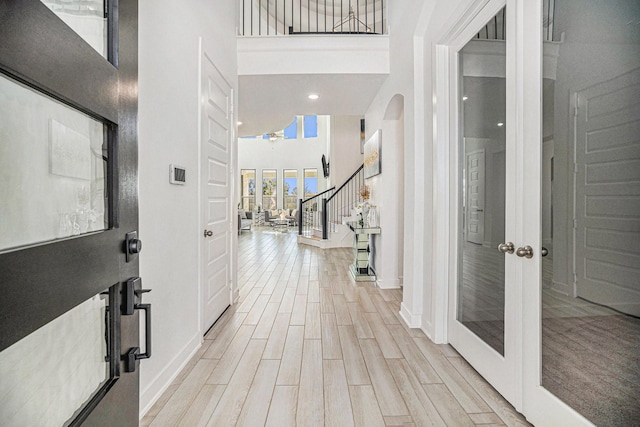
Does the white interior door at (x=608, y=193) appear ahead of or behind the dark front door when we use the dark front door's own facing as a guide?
ahead

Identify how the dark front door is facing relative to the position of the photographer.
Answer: facing the viewer and to the right of the viewer

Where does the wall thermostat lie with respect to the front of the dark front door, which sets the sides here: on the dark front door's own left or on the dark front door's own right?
on the dark front door's own left

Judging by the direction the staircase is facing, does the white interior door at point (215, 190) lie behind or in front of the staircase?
in front

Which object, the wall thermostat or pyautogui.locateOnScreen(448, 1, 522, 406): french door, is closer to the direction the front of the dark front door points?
the french door

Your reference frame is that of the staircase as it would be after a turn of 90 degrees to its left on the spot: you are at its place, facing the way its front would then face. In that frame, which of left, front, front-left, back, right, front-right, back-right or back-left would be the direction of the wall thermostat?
front-right

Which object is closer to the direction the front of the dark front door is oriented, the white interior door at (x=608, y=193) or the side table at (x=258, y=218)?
the white interior door

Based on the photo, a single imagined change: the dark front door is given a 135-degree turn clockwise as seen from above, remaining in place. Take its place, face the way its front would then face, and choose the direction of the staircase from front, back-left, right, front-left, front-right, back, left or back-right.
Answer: back-right

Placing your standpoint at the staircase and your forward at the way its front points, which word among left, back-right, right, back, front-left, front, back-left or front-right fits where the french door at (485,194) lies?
front-left

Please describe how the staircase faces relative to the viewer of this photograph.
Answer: facing the viewer and to the left of the viewer

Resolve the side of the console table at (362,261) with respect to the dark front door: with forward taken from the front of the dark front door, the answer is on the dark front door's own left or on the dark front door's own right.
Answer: on the dark front door's own left
